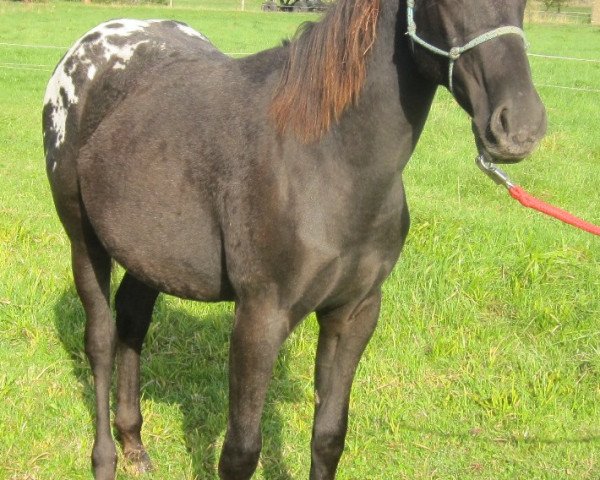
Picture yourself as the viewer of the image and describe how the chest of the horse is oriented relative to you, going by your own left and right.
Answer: facing the viewer and to the right of the viewer

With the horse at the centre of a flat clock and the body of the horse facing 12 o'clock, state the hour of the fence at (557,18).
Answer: The fence is roughly at 8 o'clock from the horse.
